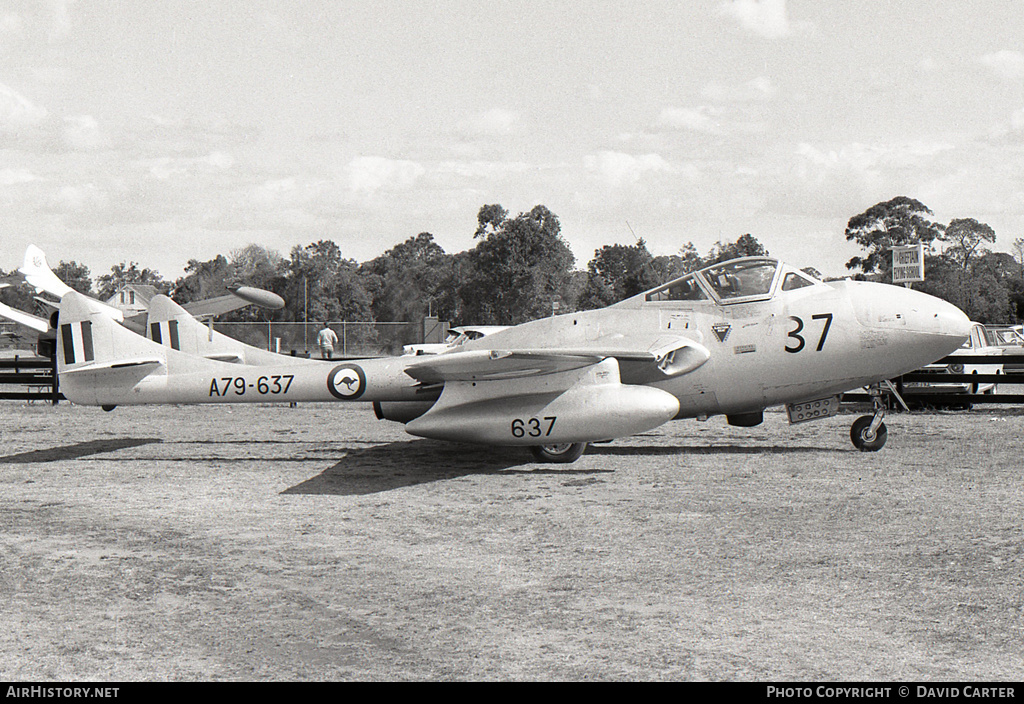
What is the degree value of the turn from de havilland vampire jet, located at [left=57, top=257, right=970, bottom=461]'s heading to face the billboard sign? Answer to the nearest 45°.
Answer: approximately 45° to its left

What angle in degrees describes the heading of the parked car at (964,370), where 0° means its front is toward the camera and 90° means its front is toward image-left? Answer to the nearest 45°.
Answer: approximately 45°

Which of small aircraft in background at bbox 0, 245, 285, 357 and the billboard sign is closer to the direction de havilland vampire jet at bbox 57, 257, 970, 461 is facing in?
the billboard sign

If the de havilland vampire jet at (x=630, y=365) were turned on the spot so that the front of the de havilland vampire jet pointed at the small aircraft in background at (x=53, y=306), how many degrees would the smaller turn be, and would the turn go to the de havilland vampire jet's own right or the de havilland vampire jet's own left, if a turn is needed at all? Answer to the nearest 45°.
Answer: approximately 135° to the de havilland vampire jet's own left

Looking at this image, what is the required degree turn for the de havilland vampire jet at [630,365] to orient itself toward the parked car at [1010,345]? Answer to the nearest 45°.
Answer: approximately 45° to its left

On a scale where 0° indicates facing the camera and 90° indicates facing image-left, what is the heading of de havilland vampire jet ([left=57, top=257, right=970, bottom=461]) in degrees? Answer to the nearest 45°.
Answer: approximately 270°
